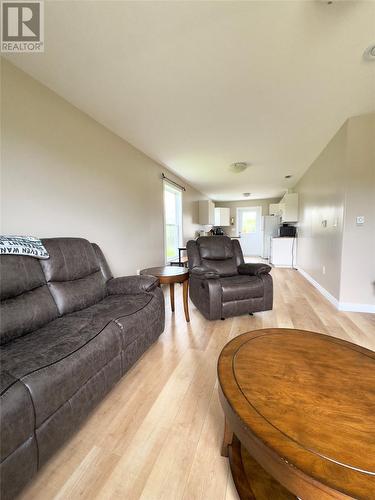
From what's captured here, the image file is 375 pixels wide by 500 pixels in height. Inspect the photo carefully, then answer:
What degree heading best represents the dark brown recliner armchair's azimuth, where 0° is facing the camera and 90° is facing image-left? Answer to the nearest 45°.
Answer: approximately 315°

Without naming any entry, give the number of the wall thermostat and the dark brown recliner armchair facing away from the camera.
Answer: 0

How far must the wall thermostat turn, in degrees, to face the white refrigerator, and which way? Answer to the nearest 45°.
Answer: approximately 135° to its right

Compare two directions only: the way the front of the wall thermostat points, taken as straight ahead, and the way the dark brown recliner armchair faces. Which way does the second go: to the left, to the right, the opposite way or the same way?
to the left

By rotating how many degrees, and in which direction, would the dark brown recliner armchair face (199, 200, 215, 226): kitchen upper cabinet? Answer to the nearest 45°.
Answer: approximately 135° to its left

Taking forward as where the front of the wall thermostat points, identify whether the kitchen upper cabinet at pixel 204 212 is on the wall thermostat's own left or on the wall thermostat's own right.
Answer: on the wall thermostat's own right

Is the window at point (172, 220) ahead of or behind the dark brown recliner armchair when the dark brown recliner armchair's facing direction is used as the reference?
behind

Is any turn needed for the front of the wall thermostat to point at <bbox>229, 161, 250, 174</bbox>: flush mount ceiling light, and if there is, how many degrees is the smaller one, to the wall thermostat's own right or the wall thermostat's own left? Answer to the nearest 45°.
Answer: approximately 90° to the wall thermostat's own right

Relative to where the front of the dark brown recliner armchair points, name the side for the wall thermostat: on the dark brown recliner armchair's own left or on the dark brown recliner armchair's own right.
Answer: on the dark brown recliner armchair's own left

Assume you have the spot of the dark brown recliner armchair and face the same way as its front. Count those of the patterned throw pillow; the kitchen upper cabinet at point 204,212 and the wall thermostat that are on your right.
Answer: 1
